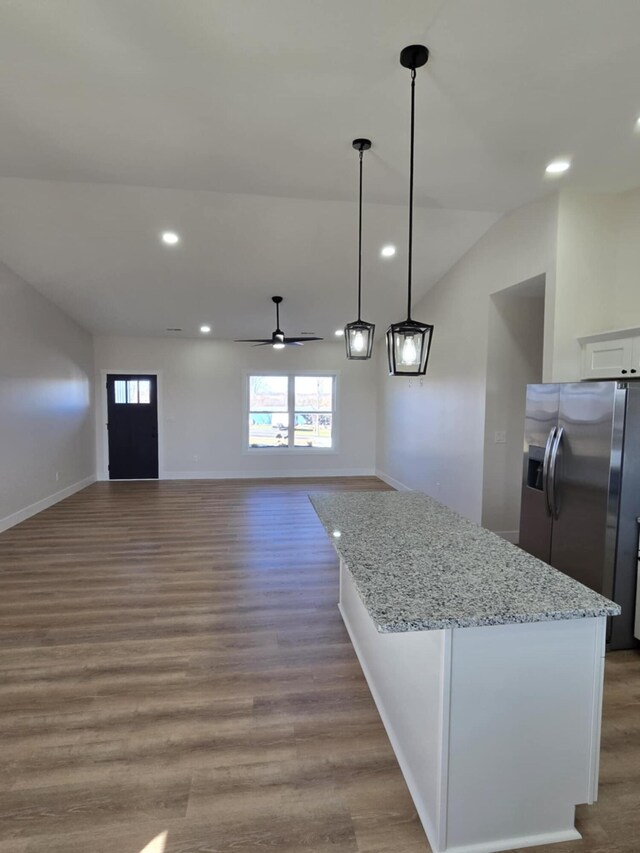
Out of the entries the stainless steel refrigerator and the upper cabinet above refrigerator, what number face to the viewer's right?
0

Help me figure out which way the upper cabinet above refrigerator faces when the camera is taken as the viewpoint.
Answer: facing the viewer and to the left of the viewer

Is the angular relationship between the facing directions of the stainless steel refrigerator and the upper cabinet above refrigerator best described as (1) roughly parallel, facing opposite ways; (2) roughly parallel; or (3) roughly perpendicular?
roughly parallel

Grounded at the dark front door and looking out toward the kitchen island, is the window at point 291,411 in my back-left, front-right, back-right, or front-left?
front-left

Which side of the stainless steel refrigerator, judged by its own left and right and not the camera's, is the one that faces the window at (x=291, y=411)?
right

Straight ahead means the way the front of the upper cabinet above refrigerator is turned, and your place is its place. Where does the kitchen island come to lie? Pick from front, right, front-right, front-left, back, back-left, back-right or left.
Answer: front-left

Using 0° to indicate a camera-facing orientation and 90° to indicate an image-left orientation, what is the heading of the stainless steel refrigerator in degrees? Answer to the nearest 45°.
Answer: approximately 45°

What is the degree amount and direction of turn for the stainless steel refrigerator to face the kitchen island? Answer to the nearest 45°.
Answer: approximately 45° to its left

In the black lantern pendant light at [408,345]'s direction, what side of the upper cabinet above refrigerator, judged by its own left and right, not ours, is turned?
front

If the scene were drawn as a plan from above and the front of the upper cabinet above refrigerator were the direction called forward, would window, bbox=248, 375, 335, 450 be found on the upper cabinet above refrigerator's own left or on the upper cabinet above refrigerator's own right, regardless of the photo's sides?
on the upper cabinet above refrigerator's own right
